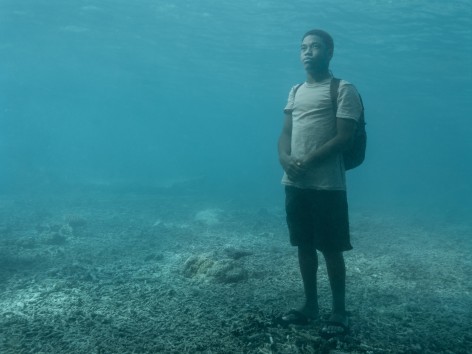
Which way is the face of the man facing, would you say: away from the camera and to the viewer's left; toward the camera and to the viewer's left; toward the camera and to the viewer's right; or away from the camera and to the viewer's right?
toward the camera and to the viewer's left

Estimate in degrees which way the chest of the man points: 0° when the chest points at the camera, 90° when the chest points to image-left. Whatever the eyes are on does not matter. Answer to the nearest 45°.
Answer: approximately 45°
